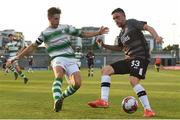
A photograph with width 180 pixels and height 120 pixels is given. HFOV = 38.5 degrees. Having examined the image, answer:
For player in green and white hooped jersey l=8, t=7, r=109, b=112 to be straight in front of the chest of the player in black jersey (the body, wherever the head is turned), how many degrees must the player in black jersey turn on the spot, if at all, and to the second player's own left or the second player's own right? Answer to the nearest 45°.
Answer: approximately 45° to the second player's own right

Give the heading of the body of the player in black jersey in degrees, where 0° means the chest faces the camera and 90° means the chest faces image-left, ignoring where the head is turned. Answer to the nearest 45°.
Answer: approximately 45°
